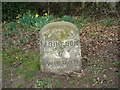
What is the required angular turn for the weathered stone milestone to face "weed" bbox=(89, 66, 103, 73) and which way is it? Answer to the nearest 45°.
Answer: approximately 90° to its left

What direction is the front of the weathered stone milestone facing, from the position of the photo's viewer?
facing the viewer
